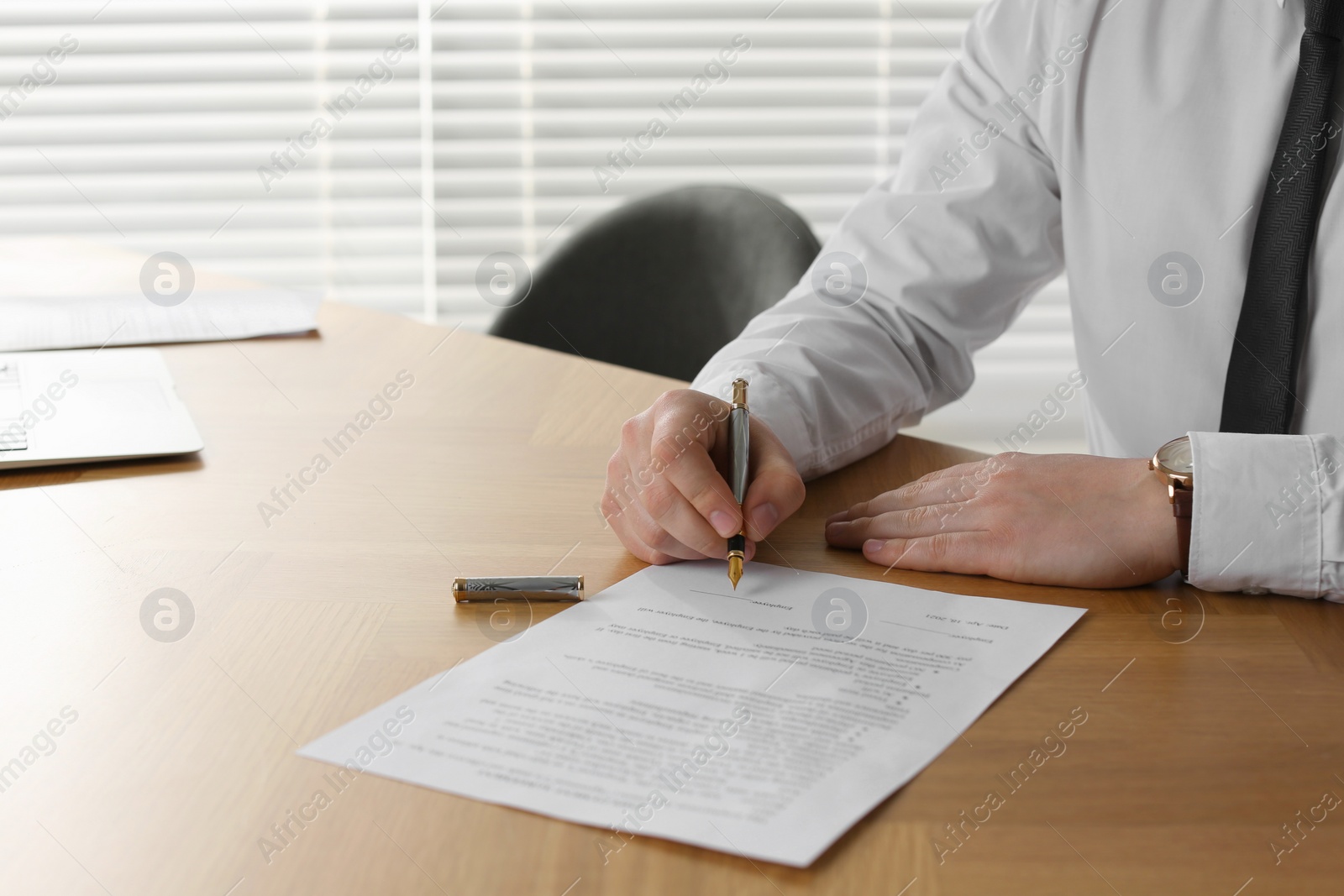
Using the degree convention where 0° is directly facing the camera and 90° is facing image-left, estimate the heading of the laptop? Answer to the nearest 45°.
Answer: approximately 270°

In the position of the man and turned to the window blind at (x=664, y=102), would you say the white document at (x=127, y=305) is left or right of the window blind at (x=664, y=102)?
left

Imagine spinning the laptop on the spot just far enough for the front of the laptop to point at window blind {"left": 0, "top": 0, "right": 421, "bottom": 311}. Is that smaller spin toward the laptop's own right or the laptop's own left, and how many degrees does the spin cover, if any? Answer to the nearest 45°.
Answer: approximately 90° to the laptop's own left

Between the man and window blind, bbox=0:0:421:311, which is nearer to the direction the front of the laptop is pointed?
the man

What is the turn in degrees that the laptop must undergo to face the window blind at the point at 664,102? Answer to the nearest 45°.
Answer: approximately 45° to its left

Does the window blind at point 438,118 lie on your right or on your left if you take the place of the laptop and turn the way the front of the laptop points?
on your left

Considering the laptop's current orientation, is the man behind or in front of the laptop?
in front
